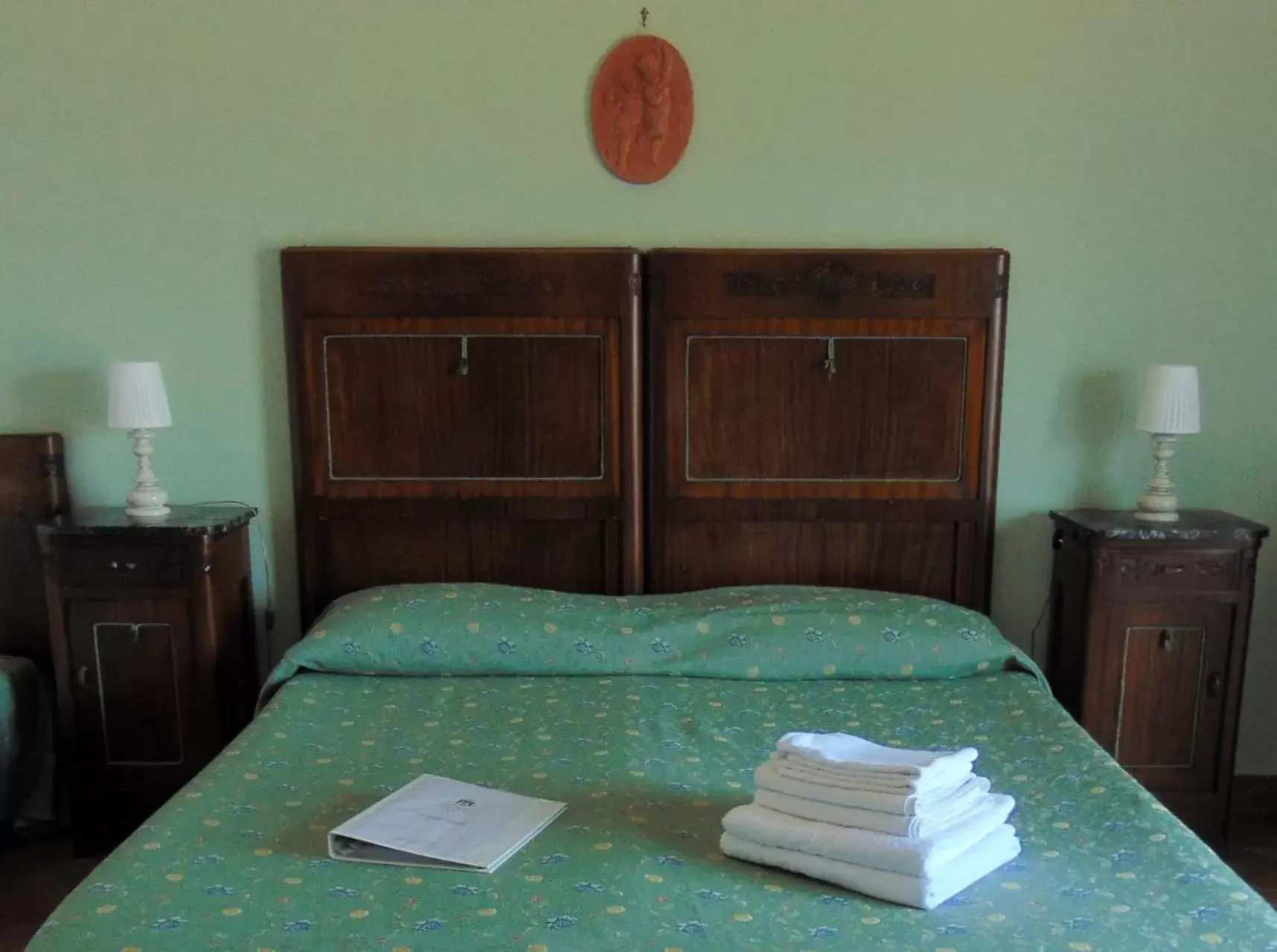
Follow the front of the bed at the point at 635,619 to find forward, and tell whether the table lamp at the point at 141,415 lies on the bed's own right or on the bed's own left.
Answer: on the bed's own right

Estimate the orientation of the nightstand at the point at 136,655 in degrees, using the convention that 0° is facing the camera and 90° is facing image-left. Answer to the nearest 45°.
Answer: approximately 0°

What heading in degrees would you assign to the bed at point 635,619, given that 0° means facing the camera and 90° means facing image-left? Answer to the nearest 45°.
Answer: approximately 0°

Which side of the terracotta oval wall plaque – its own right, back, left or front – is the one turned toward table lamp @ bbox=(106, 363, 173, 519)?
right

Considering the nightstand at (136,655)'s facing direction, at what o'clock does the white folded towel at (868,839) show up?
The white folded towel is roughly at 11 o'clock from the nightstand.
